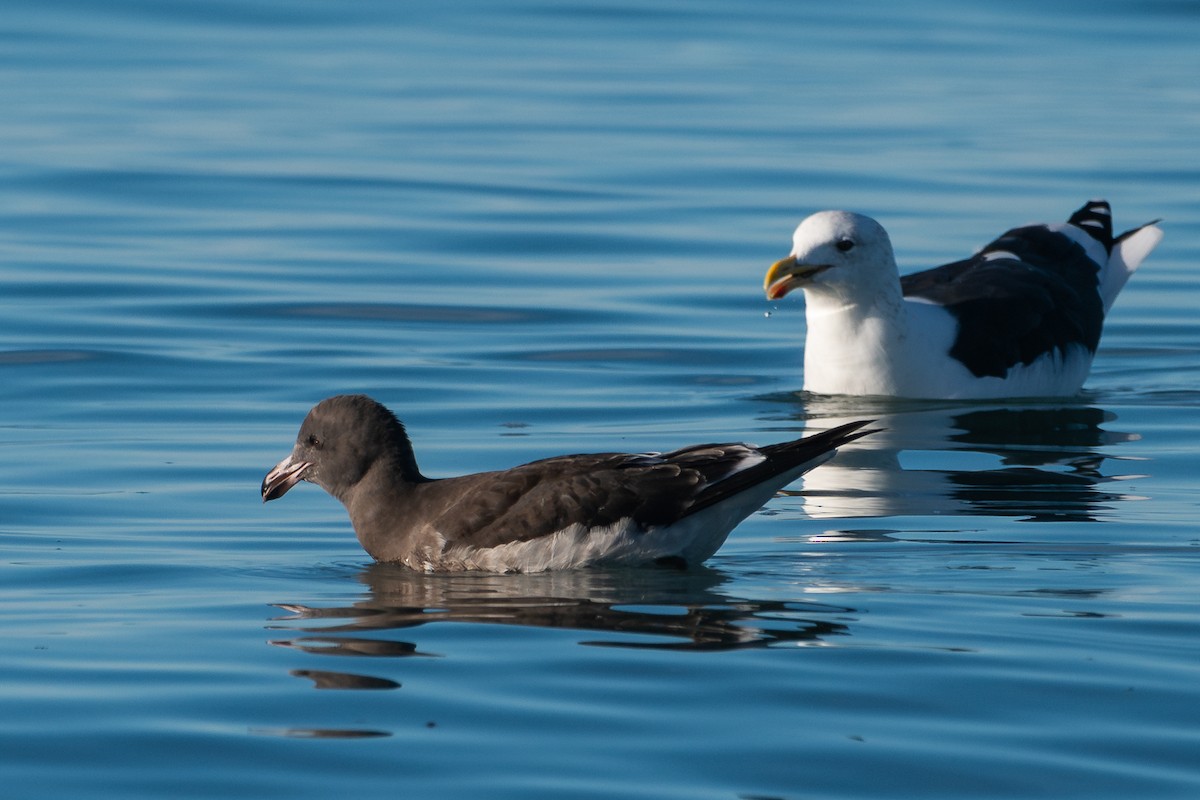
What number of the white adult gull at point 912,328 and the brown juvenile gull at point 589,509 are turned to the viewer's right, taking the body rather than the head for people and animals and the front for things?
0

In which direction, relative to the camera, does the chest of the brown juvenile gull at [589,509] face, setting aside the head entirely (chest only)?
to the viewer's left

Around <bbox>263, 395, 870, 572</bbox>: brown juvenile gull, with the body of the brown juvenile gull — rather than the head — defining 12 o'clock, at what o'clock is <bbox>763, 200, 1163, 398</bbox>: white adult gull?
The white adult gull is roughly at 4 o'clock from the brown juvenile gull.

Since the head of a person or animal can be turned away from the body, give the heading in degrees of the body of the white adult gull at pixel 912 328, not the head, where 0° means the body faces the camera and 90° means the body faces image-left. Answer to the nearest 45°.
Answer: approximately 45°

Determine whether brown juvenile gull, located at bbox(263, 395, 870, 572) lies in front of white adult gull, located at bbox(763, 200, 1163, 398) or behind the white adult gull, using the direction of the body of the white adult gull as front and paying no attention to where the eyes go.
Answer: in front
